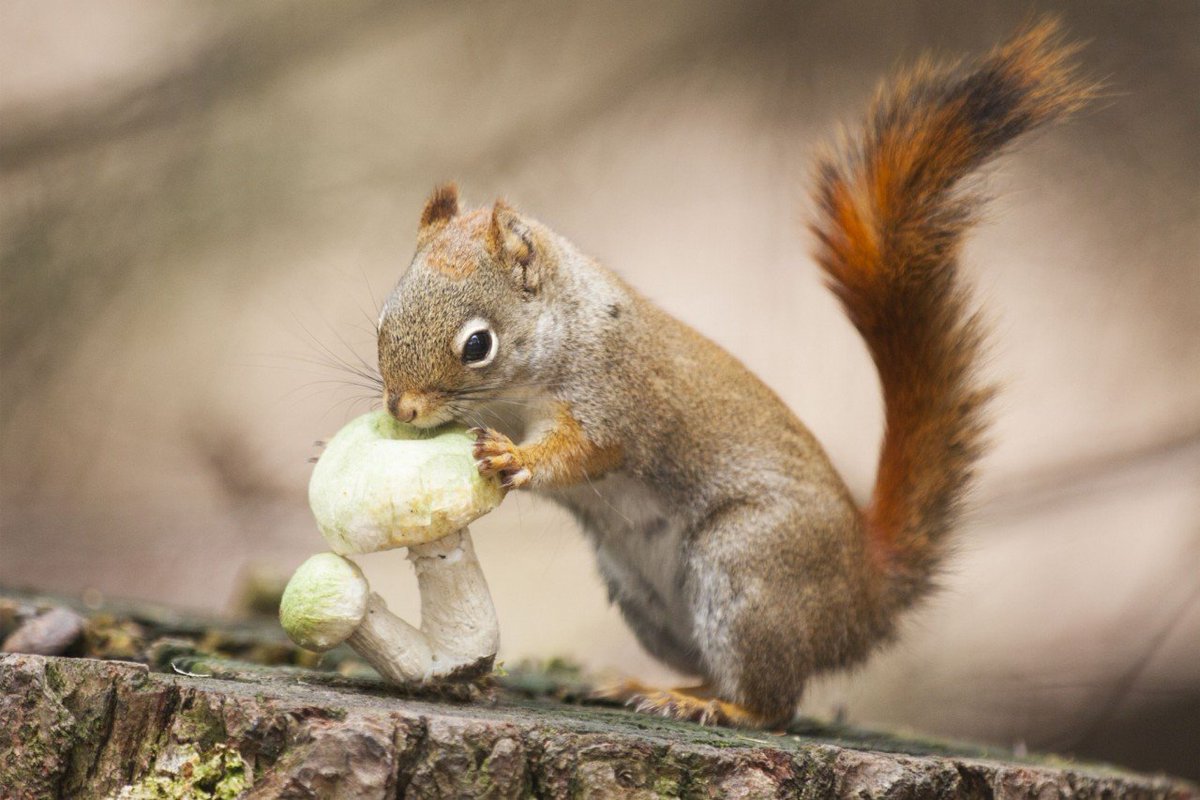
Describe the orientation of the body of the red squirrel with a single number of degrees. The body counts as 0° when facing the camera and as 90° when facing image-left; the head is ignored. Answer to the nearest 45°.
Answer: approximately 90°
